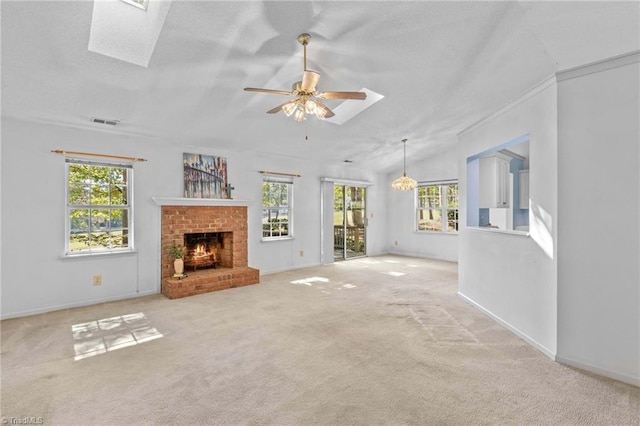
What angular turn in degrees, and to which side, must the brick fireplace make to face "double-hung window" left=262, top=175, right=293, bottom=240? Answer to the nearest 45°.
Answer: approximately 90° to its left

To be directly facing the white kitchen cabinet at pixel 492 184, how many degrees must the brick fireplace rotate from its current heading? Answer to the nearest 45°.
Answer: approximately 45° to its left

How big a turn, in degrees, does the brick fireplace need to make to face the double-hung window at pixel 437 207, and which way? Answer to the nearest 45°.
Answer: approximately 45° to its left

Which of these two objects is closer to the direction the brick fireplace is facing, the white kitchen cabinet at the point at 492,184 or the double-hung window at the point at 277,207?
the white kitchen cabinet

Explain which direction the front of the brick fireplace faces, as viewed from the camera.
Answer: facing the viewer and to the right of the viewer

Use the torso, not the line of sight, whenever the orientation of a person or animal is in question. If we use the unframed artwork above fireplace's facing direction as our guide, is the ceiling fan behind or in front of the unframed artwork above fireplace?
in front

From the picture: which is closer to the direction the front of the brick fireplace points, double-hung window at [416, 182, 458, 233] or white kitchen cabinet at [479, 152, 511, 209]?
the white kitchen cabinet

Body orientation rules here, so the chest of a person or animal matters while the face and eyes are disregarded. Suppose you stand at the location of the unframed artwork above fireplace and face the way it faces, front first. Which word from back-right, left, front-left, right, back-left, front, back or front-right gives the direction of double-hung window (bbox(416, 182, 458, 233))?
front-left

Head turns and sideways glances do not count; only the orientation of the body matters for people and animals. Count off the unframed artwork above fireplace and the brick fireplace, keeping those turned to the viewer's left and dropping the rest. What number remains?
0

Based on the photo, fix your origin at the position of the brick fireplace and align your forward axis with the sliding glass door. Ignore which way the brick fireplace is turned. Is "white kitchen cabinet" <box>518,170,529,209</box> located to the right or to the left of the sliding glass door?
right

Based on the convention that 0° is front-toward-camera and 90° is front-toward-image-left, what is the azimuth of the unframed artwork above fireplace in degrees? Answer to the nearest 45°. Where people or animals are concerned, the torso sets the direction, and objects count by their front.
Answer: approximately 315°

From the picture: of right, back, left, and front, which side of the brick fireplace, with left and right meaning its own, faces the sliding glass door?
left
